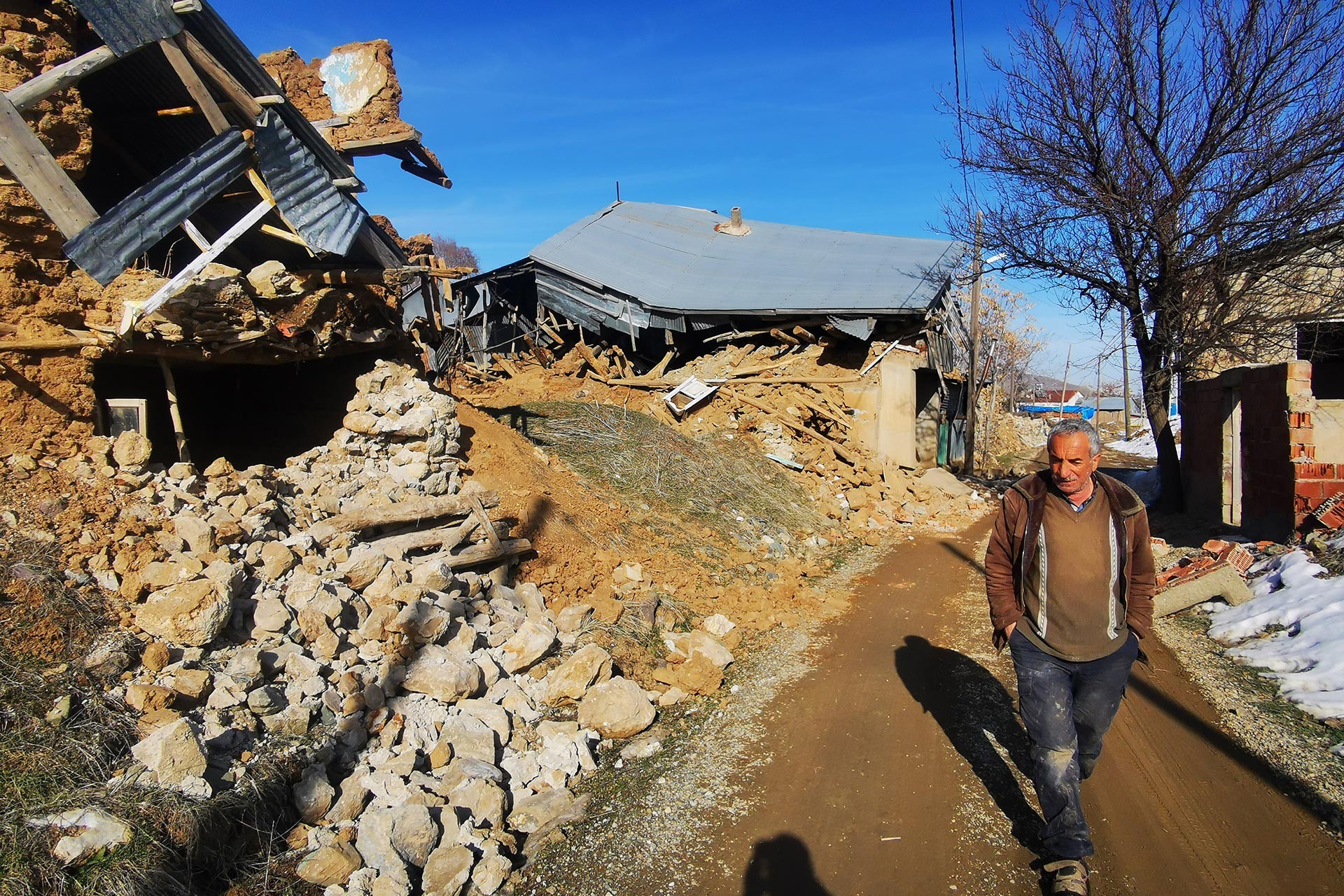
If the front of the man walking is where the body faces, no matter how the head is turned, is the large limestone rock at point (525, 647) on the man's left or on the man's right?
on the man's right

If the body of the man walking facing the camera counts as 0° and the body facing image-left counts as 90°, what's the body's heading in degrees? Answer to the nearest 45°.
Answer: approximately 0°

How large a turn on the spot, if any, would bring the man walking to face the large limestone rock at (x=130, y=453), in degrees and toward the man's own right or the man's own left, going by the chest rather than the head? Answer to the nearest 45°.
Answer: approximately 90° to the man's own right

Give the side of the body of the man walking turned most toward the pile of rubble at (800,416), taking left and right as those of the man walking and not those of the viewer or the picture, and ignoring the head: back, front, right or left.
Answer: back

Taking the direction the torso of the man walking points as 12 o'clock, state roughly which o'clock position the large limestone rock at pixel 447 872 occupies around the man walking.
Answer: The large limestone rock is roughly at 2 o'clock from the man walking.

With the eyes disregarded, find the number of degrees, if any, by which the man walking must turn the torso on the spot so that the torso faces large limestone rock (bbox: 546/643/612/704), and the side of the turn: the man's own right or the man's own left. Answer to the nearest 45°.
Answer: approximately 90° to the man's own right

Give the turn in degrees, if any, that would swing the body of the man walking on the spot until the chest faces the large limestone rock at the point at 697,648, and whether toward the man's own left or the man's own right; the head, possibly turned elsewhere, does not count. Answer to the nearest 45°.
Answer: approximately 135° to the man's own right
